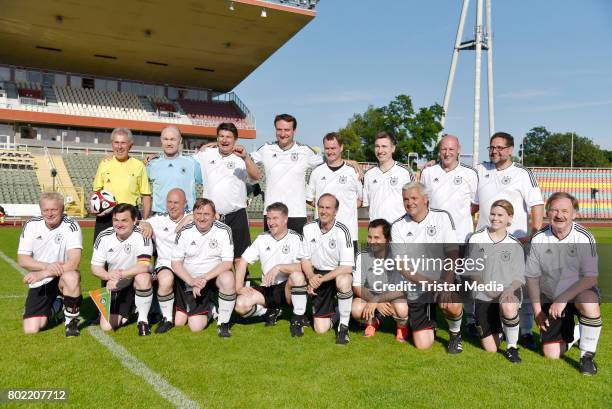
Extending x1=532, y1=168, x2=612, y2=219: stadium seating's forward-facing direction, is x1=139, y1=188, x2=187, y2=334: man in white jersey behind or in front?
in front

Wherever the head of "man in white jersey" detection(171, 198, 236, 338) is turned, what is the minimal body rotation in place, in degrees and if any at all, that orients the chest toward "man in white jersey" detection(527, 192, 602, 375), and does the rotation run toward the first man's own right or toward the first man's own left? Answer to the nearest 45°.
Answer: approximately 45° to the first man's own left

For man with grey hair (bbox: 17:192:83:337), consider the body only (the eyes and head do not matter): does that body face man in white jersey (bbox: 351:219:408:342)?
no

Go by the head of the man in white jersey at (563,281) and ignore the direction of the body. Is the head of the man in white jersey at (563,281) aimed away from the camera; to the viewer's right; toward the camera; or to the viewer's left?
toward the camera

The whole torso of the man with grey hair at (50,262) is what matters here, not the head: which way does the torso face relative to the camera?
toward the camera

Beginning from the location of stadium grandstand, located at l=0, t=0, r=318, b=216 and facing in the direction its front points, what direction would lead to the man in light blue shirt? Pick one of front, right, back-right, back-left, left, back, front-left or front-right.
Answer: front-right

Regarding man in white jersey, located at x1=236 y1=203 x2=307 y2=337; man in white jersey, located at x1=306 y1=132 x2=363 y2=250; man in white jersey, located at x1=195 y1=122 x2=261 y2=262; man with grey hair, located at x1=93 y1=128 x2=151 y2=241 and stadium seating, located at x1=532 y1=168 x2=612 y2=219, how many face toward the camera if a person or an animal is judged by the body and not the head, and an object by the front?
5

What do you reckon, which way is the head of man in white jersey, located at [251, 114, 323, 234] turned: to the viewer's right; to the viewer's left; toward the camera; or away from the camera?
toward the camera

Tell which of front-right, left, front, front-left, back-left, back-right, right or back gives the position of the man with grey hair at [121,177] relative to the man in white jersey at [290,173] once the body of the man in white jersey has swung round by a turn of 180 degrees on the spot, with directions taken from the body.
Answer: left

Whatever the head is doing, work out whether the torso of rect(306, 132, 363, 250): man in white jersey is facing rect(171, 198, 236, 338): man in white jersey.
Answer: no

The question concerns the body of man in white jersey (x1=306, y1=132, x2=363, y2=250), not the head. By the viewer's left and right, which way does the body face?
facing the viewer

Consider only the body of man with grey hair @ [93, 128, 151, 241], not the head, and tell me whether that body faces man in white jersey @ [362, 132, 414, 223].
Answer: no

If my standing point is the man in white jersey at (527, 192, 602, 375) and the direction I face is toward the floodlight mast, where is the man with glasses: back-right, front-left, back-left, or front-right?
front-left

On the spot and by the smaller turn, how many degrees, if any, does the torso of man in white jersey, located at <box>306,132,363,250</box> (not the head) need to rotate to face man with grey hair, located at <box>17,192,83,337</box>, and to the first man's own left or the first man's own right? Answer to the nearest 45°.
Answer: approximately 90° to the first man's own right

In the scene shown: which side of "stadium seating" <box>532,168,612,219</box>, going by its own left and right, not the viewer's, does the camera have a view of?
front

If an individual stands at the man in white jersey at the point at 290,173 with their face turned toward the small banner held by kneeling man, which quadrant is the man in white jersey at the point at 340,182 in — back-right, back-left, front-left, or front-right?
back-left

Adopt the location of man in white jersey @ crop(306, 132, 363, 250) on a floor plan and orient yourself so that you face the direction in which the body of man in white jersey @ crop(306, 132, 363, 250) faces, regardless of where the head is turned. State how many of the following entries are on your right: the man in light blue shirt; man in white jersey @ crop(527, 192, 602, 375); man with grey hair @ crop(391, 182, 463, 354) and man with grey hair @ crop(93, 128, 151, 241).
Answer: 2

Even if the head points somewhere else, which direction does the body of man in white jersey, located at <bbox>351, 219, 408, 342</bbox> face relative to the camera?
toward the camera
